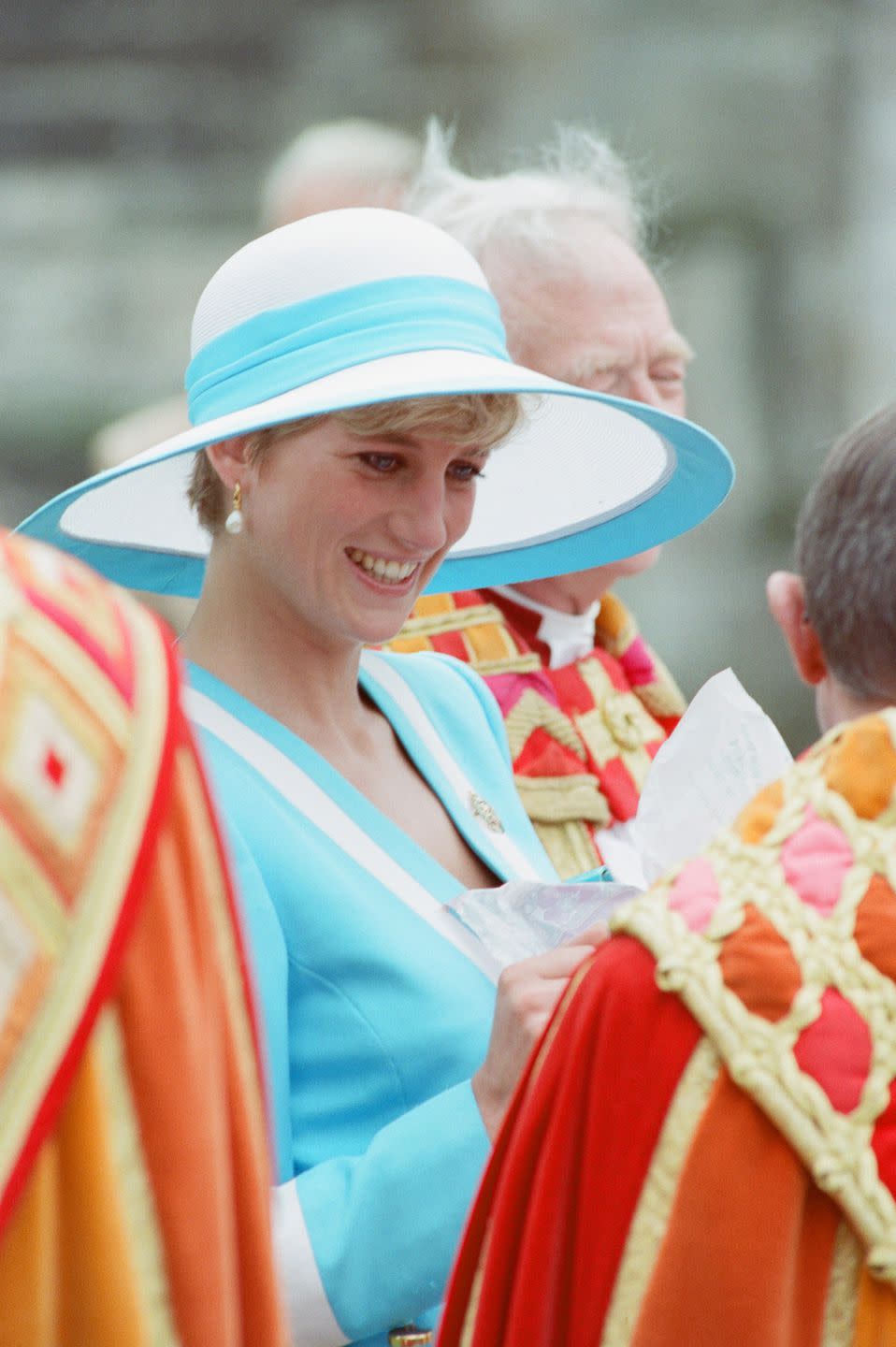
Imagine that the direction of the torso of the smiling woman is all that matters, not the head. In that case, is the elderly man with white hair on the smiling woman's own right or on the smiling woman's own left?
on the smiling woman's own left

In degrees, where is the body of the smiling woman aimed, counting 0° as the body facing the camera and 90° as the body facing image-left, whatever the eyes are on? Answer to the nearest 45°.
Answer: approximately 315°

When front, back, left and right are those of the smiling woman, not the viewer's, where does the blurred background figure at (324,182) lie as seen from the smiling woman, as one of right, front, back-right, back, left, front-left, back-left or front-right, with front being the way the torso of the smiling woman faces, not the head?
back-left

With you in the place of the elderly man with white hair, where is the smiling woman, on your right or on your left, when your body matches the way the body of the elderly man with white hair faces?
on your right
